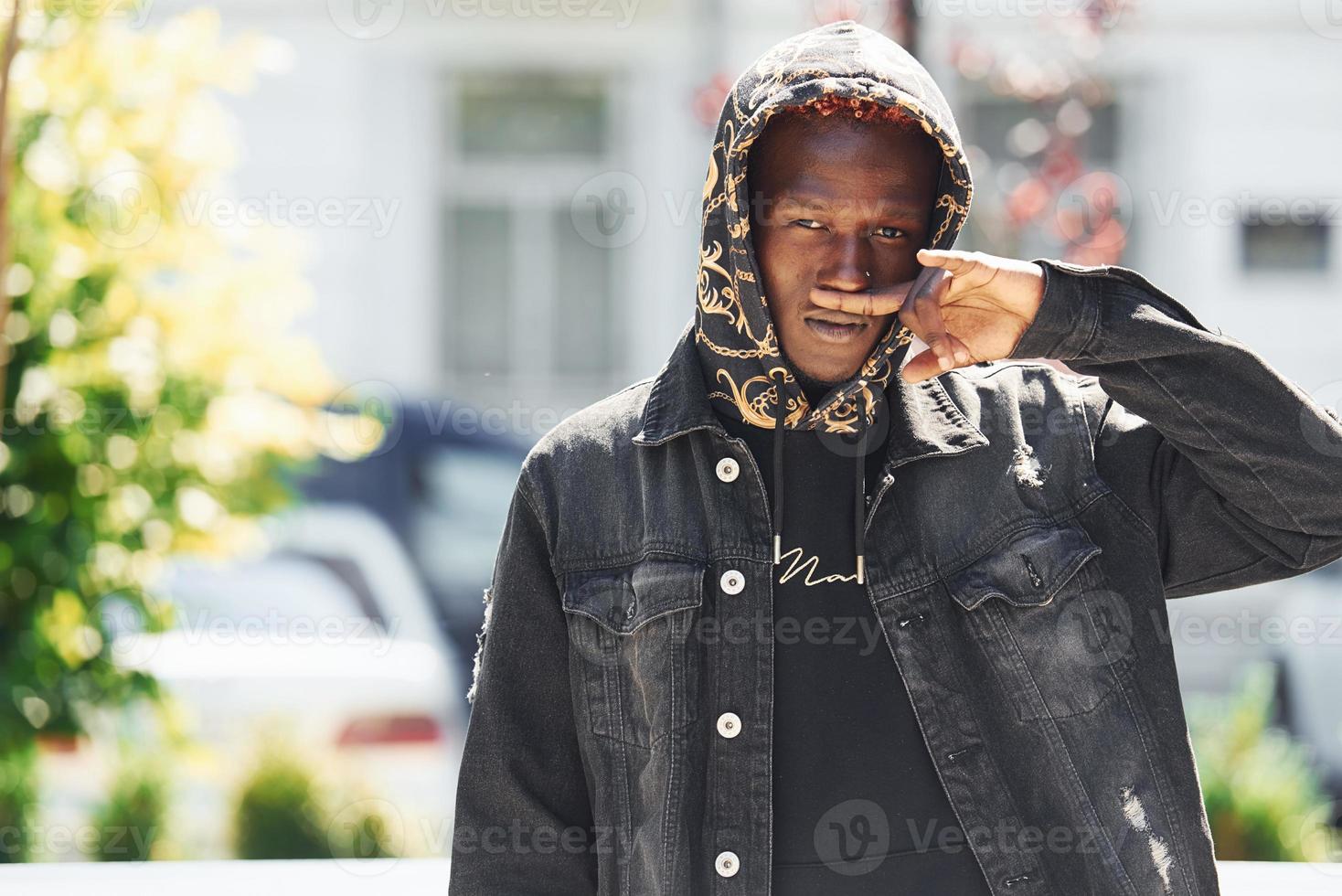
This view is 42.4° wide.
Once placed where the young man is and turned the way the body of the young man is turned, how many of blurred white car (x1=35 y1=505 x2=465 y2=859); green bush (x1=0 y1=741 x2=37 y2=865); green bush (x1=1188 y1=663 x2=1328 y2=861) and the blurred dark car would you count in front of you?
0

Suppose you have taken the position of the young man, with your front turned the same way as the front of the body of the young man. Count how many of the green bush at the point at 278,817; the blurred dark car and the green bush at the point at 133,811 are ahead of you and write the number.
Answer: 0

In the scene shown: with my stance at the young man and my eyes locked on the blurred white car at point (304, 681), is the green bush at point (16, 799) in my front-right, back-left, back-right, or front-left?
front-left

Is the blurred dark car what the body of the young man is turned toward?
no

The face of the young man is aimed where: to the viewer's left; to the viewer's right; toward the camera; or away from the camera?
toward the camera

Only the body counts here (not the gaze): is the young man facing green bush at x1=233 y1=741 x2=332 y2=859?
no

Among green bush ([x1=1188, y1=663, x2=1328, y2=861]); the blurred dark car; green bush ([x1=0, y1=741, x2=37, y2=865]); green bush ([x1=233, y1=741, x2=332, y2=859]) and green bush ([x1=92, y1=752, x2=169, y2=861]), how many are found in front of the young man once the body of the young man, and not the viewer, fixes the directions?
0

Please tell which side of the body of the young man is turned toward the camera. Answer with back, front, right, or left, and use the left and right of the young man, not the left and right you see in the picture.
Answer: front

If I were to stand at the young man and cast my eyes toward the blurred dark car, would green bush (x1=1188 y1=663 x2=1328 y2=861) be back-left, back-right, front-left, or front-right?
front-right

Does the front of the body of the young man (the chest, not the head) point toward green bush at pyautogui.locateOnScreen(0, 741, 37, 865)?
no

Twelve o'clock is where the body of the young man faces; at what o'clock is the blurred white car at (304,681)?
The blurred white car is roughly at 5 o'clock from the young man.
